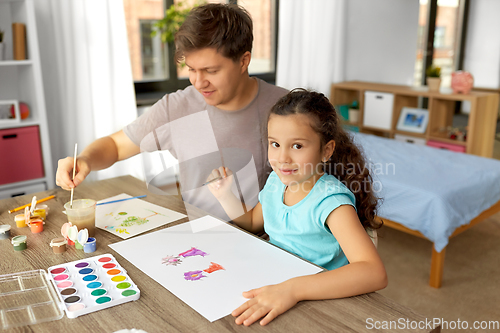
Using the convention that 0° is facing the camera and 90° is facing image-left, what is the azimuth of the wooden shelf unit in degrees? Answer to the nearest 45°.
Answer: approximately 45°

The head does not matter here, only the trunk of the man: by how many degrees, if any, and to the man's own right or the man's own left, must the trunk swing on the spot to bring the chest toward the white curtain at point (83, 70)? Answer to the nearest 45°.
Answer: approximately 135° to the man's own right

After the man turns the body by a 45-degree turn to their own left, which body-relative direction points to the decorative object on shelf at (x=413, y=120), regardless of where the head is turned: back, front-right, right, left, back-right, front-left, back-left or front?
back-left

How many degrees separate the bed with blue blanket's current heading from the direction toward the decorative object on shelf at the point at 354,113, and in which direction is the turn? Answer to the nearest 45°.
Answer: approximately 135° to its left

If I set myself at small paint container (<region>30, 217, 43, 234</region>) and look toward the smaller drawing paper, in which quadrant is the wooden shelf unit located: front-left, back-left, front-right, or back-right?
front-left

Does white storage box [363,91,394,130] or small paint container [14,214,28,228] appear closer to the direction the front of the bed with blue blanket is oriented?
the small paint container

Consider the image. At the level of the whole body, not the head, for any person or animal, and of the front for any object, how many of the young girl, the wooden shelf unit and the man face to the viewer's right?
0

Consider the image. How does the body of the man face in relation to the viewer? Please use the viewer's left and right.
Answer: facing the viewer and to the left of the viewer

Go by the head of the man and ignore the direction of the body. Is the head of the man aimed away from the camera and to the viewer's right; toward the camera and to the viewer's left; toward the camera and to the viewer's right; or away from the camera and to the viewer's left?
toward the camera and to the viewer's left

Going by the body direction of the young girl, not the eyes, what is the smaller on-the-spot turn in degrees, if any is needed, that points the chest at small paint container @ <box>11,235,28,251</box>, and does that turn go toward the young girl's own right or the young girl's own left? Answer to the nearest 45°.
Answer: approximately 45° to the young girl's own right

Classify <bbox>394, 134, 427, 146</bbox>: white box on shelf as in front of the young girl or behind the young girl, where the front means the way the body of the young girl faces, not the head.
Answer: behind
